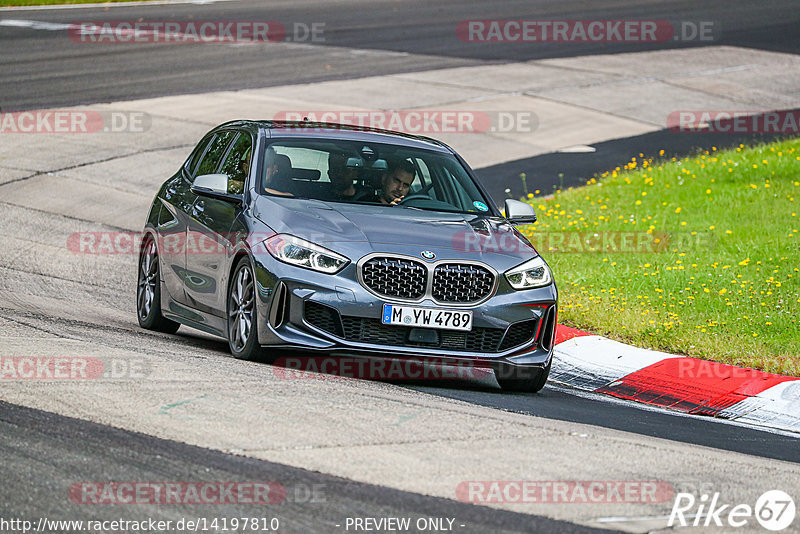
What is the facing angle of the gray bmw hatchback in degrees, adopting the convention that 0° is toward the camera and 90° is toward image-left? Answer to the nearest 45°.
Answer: approximately 315°

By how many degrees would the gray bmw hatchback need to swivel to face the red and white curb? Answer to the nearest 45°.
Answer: approximately 45° to its left

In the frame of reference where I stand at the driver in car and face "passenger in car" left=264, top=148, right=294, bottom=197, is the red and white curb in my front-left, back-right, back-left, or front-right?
back-left
